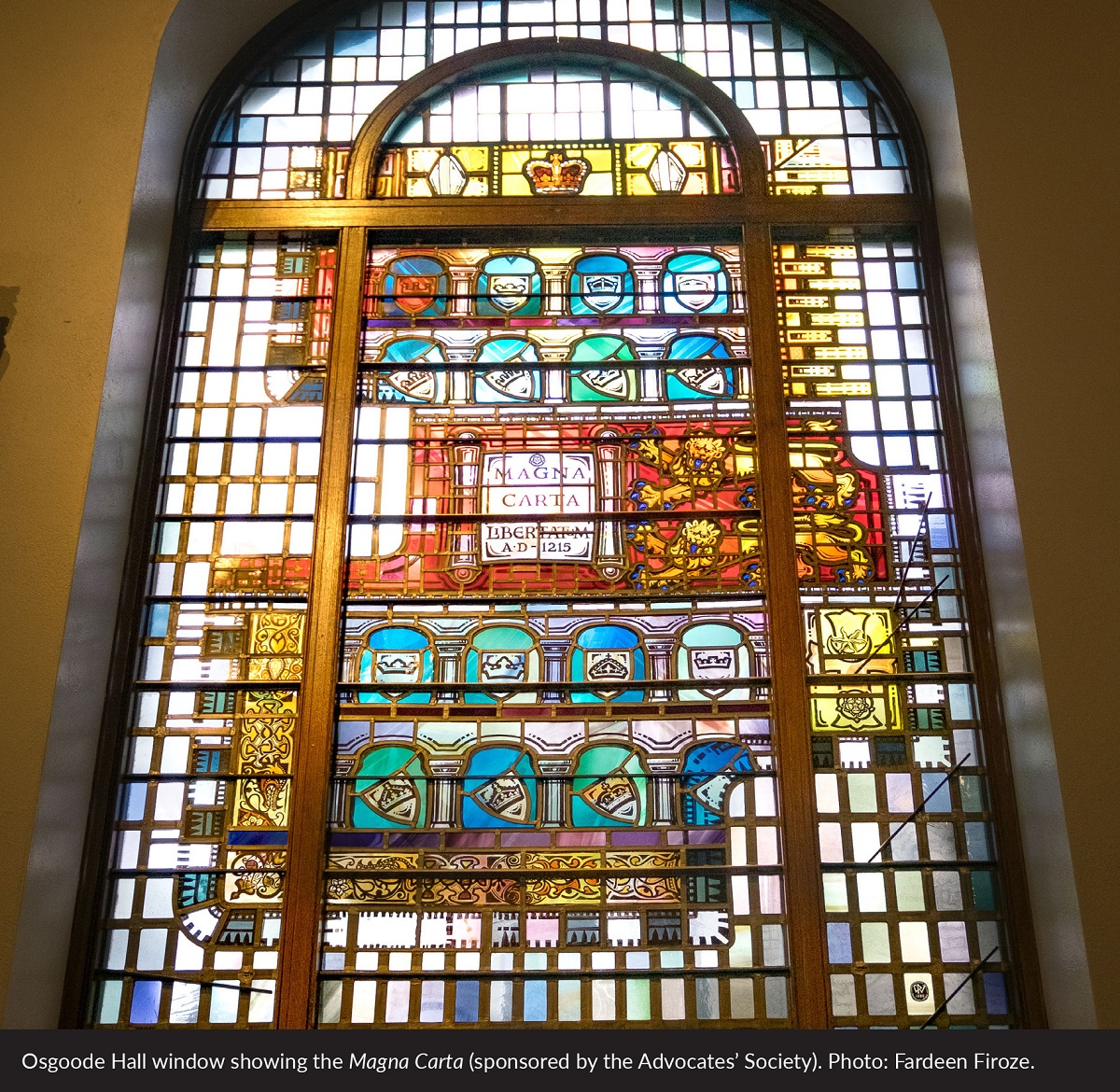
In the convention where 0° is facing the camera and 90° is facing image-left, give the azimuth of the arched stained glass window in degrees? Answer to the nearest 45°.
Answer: approximately 0°
